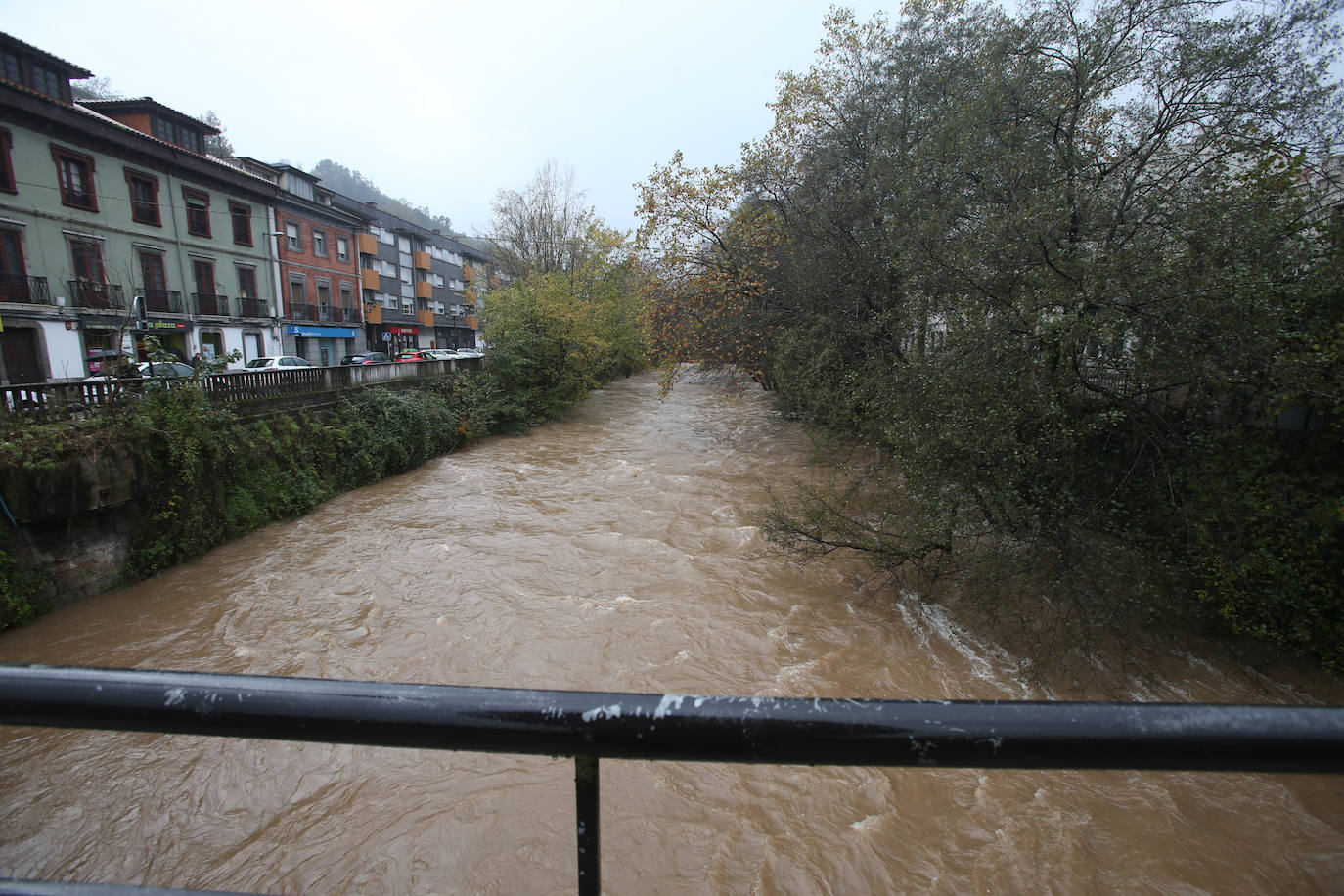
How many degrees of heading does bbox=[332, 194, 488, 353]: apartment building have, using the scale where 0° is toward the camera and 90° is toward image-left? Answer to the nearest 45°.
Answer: approximately 315°

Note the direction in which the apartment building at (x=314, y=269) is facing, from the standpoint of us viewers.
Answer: facing the viewer and to the right of the viewer

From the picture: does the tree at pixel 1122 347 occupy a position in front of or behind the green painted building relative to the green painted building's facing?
in front

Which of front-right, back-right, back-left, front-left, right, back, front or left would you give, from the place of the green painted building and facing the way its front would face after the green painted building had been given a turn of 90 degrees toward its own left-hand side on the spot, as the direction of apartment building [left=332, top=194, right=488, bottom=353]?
front

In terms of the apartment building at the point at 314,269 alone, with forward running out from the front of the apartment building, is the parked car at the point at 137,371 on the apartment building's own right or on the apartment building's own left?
on the apartment building's own right

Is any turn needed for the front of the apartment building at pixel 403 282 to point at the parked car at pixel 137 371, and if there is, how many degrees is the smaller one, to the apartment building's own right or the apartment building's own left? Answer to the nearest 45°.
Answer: approximately 45° to the apartment building's own right

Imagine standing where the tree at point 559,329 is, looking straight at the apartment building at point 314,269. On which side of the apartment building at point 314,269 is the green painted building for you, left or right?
left

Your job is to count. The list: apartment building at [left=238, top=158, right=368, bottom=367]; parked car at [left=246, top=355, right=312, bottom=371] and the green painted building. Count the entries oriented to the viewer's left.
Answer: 0

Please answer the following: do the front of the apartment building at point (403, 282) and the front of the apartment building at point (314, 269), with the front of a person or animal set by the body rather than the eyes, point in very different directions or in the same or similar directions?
same or similar directions

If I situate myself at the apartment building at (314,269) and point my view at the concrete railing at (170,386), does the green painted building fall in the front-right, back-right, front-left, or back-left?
front-right

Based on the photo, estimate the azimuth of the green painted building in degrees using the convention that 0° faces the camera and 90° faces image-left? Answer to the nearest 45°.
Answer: approximately 315°

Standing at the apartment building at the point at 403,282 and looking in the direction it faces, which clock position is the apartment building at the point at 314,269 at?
the apartment building at the point at 314,269 is roughly at 2 o'clock from the apartment building at the point at 403,282.

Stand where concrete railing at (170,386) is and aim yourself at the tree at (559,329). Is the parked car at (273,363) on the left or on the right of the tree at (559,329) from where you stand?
left

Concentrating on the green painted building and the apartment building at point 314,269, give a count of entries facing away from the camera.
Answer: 0

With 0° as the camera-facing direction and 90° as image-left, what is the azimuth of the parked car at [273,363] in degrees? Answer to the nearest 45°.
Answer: approximately 225°

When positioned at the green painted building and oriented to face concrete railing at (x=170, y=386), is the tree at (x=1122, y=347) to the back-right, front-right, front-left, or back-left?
front-left

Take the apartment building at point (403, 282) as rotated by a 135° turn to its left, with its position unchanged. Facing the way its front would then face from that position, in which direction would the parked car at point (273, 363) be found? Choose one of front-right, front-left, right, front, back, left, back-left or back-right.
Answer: back

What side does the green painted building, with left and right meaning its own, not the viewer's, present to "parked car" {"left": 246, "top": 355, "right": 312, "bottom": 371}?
front

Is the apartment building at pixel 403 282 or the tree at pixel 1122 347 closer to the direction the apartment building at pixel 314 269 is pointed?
the tree
